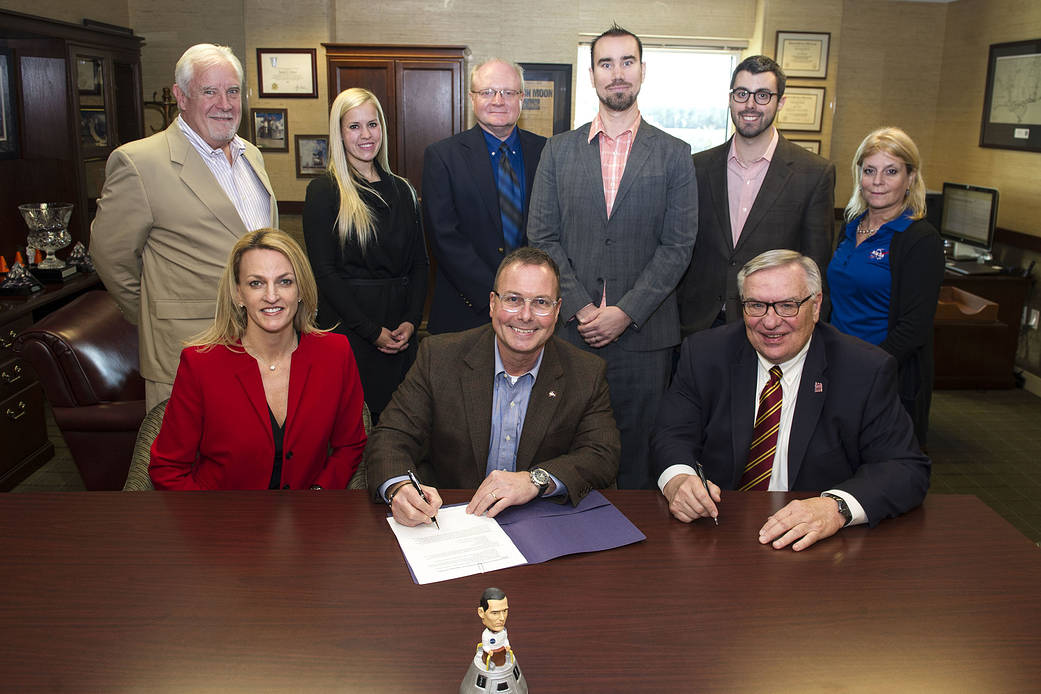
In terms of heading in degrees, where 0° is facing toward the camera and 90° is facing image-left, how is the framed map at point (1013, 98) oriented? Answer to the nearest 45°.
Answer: approximately 45°

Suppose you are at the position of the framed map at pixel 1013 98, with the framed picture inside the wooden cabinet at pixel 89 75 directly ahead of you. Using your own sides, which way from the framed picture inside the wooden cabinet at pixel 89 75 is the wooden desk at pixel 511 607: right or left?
left

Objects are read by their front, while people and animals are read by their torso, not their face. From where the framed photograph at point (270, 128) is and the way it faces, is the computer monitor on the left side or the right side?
on its left

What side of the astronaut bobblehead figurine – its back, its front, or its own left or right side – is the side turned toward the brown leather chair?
back

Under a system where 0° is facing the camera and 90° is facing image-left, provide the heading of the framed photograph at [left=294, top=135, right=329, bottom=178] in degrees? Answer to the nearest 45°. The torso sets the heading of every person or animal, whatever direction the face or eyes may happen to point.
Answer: approximately 0°
